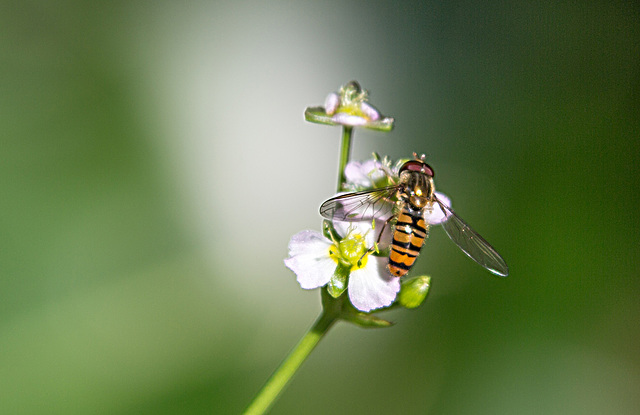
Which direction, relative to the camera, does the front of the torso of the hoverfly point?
away from the camera
